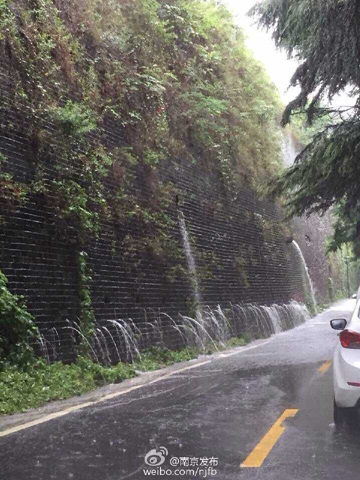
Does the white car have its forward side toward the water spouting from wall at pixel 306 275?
yes

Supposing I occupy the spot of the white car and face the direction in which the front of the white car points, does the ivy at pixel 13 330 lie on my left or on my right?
on my left

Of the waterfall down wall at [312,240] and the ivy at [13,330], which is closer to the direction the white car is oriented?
the waterfall down wall

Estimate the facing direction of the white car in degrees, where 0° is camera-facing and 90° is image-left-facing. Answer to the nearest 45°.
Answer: approximately 180°

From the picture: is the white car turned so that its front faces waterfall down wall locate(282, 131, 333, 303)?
yes
